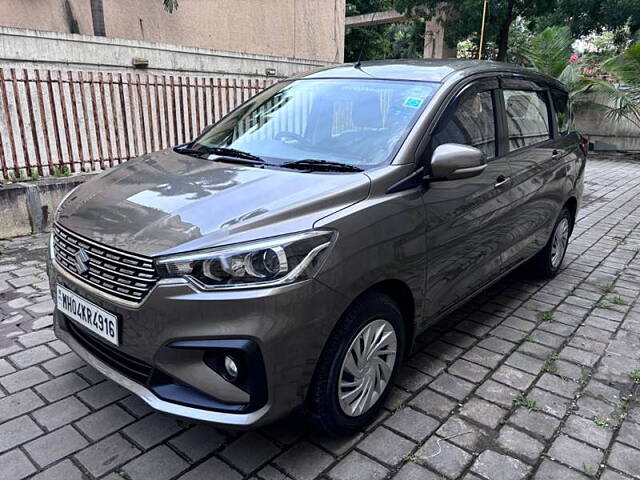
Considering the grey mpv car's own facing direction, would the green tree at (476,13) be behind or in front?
behind

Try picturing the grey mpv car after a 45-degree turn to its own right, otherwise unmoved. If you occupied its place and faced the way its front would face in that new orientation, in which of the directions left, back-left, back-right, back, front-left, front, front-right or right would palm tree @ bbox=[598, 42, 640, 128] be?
back-right

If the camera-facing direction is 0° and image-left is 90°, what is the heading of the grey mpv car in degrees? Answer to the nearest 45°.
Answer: approximately 45°

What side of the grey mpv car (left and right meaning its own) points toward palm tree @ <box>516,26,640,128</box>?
back

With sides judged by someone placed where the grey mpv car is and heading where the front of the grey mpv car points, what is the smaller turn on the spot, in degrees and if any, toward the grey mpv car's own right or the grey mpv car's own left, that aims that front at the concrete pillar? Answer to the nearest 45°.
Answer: approximately 135° to the grey mpv car's own right

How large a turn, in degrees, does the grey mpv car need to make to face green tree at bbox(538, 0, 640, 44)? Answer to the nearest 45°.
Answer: approximately 180°
